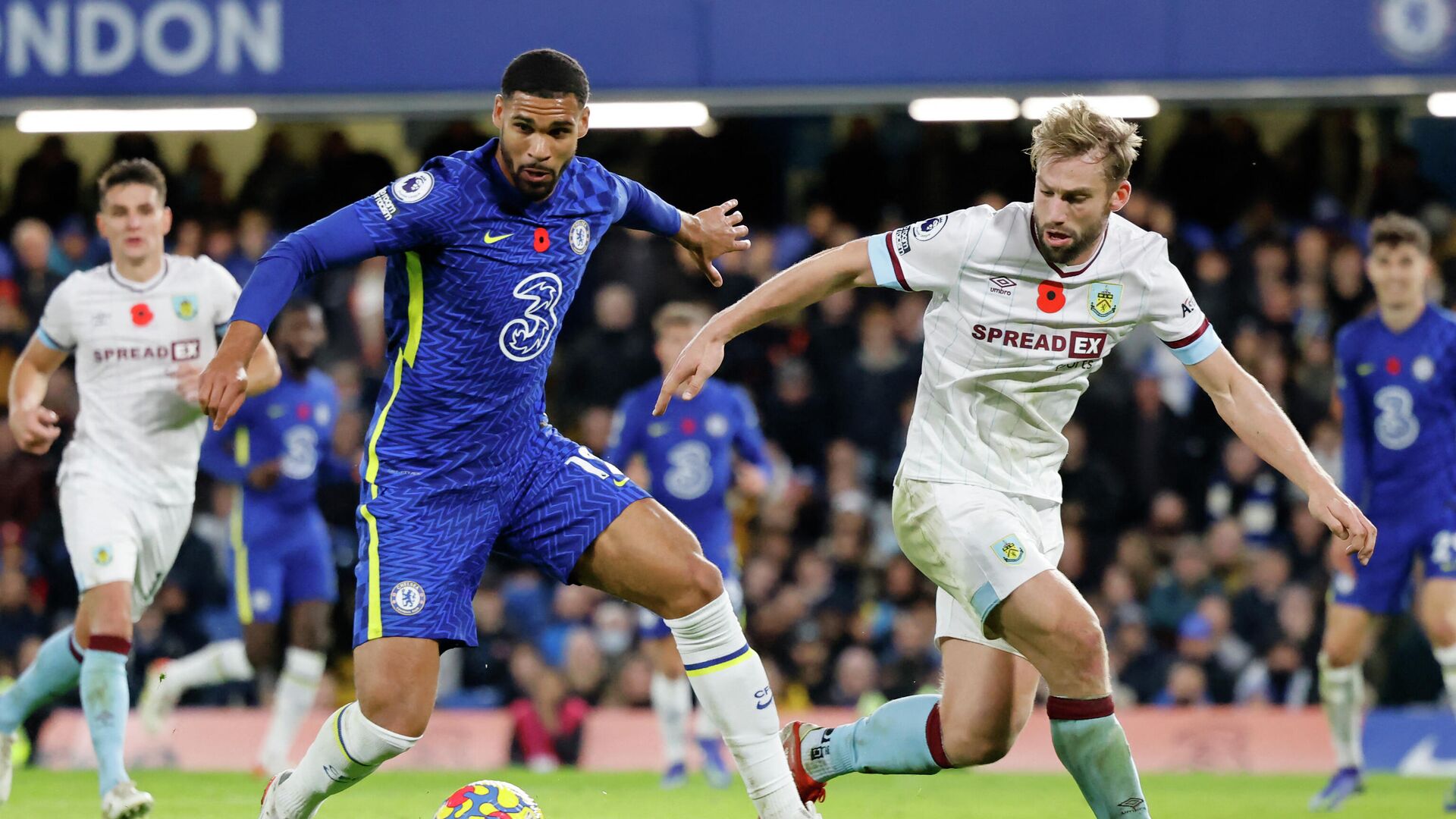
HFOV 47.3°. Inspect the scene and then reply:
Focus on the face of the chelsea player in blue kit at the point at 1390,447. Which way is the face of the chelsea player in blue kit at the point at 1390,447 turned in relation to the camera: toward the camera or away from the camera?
toward the camera

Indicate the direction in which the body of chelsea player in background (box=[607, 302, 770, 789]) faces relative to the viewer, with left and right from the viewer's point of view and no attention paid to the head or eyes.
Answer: facing the viewer

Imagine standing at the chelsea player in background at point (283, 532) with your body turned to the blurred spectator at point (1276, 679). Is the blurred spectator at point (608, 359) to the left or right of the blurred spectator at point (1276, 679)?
left

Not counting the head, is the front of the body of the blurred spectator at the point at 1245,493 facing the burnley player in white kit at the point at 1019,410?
yes

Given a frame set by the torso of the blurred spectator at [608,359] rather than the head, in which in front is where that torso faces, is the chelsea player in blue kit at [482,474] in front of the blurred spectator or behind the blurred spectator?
in front

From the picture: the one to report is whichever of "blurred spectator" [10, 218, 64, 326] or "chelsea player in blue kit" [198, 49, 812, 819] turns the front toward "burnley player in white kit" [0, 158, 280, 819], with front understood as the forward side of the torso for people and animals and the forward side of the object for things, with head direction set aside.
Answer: the blurred spectator

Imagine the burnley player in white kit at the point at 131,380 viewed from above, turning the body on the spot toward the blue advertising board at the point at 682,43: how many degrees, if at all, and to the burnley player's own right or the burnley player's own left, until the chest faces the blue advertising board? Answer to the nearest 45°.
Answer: approximately 135° to the burnley player's own left

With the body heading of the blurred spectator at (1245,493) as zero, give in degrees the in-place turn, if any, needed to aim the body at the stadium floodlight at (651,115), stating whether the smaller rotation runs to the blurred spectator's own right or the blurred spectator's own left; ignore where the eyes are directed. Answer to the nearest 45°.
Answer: approximately 90° to the blurred spectator's own right

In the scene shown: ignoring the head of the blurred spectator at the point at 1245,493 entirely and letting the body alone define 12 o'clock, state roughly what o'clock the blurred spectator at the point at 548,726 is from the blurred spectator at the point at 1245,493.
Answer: the blurred spectator at the point at 548,726 is roughly at 2 o'clock from the blurred spectator at the point at 1245,493.

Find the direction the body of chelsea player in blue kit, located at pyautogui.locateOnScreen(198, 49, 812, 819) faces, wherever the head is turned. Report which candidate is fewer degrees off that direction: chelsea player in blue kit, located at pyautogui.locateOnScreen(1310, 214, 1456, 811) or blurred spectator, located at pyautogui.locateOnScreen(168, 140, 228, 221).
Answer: the chelsea player in blue kit

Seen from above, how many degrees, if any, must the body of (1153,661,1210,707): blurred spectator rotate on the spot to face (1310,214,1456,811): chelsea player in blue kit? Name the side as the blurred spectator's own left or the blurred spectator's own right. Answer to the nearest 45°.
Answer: approximately 45° to the blurred spectator's own left

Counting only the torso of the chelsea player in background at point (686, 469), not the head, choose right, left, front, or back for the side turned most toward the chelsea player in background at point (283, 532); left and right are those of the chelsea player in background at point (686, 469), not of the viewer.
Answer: right

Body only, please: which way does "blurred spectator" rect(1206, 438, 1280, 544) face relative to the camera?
toward the camera

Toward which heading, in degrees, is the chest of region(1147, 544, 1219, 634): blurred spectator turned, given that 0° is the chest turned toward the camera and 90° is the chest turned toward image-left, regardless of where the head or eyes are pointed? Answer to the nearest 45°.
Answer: approximately 0°

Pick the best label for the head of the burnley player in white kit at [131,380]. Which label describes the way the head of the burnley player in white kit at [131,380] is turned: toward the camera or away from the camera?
toward the camera
